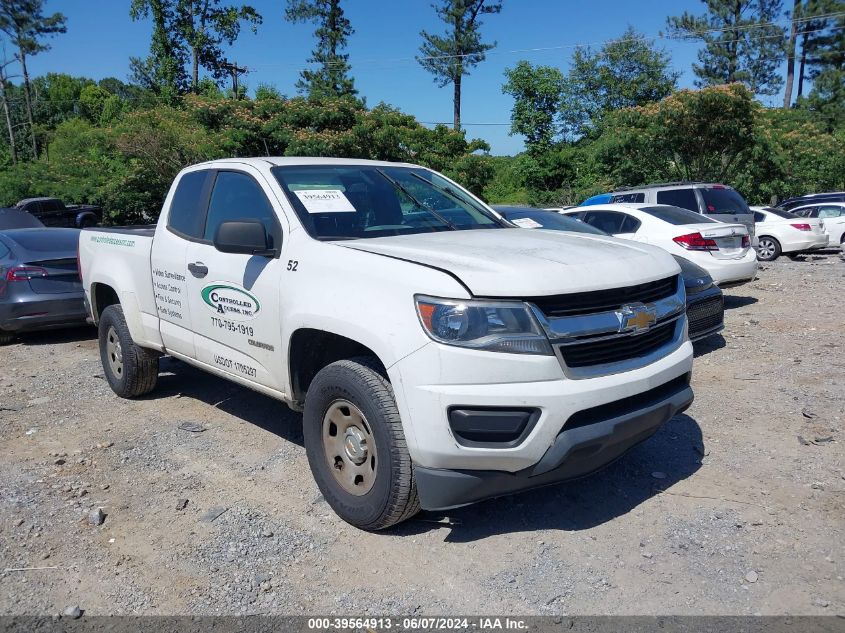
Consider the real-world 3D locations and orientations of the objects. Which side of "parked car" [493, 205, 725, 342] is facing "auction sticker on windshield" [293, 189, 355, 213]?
right

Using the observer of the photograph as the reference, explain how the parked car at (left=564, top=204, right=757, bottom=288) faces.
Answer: facing away from the viewer and to the left of the viewer

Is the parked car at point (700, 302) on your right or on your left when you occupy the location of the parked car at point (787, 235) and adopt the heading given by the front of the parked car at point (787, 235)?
on your left

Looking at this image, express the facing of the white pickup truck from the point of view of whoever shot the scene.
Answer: facing the viewer and to the right of the viewer

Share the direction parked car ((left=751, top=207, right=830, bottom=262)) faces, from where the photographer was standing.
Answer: facing away from the viewer and to the left of the viewer

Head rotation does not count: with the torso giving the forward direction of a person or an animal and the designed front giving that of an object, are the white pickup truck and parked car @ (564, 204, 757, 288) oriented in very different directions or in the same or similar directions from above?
very different directions

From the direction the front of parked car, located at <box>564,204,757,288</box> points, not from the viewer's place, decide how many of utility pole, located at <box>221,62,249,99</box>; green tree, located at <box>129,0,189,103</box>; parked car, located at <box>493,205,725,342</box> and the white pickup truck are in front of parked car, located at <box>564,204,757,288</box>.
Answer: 2

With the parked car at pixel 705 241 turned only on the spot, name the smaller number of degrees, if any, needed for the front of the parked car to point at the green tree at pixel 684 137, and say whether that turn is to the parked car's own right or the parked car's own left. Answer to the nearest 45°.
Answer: approximately 45° to the parked car's own right

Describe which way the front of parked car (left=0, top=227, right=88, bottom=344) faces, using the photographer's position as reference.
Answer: facing away from the viewer and to the left of the viewer

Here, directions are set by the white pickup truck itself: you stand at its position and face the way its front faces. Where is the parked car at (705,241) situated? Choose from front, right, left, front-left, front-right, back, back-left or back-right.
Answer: left

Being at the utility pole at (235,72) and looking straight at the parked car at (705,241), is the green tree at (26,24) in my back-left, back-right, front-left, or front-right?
back-right

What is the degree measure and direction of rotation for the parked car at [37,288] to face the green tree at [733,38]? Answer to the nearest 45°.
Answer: approximately 90° to its right
